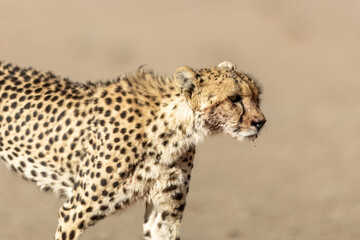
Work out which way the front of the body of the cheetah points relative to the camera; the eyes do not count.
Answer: to the viewer's right
